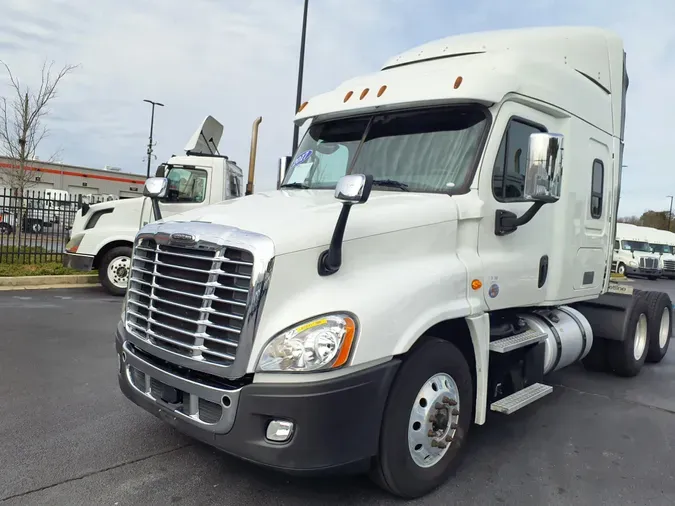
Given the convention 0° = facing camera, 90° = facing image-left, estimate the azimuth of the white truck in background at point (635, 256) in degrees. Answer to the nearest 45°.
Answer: approximately 315°

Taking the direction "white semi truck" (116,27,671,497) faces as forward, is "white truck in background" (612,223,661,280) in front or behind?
behind

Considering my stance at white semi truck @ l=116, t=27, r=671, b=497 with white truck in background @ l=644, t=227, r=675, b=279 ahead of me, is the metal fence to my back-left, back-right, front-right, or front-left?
front-left

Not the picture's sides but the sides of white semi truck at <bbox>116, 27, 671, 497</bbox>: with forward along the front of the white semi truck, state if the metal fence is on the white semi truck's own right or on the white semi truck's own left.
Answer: on the white semi truck's own right

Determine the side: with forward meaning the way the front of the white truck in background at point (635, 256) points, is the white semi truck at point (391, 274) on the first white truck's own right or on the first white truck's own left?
on the first white truck's own right

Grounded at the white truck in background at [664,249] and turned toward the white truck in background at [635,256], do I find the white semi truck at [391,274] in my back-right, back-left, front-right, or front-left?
front-left

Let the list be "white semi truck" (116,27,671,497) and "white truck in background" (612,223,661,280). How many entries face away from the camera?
0

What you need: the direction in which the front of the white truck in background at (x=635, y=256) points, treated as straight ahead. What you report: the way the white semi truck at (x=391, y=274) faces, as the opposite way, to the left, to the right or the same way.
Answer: to the right

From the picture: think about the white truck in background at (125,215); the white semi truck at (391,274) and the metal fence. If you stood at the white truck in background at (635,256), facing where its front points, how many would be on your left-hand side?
0

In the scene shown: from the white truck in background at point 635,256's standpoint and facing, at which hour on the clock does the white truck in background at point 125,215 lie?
the white truck in background at point 125,215 is roughly at 2 o'clock from the white truck in background at point 635,256.

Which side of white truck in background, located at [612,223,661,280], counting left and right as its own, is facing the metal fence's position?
right

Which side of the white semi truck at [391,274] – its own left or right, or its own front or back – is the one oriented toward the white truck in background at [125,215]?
right
